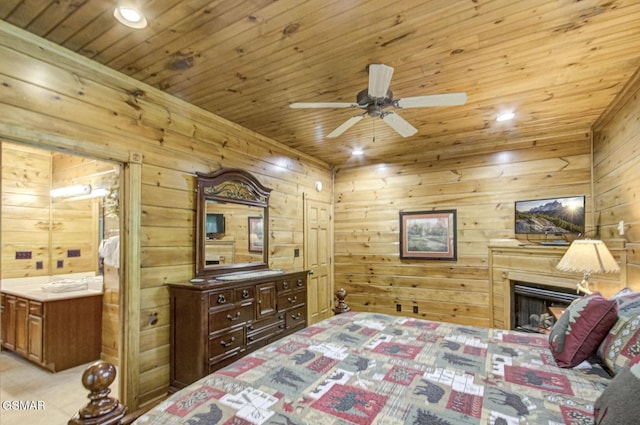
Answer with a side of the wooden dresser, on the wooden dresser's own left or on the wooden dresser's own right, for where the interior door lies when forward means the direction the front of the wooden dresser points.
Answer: on the wooden dresser's own left

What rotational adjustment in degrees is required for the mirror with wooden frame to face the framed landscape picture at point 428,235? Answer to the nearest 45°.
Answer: approximately 45° to its left

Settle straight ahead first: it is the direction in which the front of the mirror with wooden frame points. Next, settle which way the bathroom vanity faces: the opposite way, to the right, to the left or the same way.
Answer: to the right

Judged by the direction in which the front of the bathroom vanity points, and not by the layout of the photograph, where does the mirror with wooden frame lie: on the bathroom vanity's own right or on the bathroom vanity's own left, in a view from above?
on the bathroom vanity's own left

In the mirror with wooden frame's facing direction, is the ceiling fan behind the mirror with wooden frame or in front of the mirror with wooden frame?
in front

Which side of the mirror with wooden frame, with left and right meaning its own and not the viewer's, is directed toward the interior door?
left

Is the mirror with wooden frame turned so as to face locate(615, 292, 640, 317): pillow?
yes

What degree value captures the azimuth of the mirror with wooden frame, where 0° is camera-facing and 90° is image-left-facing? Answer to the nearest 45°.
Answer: approximately 315°

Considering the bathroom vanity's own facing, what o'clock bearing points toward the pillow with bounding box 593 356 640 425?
The pillow is roughly at 10 o'clock from the bathroom vanity.

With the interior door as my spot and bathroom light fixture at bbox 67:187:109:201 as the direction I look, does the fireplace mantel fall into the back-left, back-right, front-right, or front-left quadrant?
back-left

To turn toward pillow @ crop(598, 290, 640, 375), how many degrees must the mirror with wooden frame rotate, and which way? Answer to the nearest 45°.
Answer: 0° — it already faces it
